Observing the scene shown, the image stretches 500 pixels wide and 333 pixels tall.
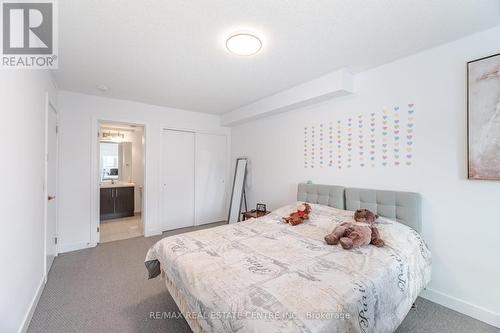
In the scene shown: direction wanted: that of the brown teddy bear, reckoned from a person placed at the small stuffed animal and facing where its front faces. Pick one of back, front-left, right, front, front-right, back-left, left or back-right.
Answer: left

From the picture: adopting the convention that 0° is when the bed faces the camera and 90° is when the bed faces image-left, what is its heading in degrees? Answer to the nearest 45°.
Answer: approximately 45°

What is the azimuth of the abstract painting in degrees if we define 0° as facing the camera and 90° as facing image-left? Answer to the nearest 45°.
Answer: approximately 45°

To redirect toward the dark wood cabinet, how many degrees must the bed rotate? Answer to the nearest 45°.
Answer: approximately 90° to its right

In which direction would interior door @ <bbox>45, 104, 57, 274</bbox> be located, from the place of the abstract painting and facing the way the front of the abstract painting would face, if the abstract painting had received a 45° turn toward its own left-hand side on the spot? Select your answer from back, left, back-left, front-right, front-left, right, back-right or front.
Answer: front-right

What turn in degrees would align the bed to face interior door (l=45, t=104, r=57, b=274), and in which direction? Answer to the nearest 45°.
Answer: approximately 45° to its right

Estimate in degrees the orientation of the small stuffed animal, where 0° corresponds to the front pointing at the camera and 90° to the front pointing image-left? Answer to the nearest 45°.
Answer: approximately 45°

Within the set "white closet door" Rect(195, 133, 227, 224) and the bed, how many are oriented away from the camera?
0

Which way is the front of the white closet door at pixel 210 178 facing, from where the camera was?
facing the viewer and to the right of the viewer

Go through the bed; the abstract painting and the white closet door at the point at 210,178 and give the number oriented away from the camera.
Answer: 0

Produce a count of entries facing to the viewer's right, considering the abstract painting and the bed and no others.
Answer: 0

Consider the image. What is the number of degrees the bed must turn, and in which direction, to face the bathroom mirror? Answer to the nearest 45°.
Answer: approximately 90° to its right

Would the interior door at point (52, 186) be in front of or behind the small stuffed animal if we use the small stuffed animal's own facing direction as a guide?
in front
